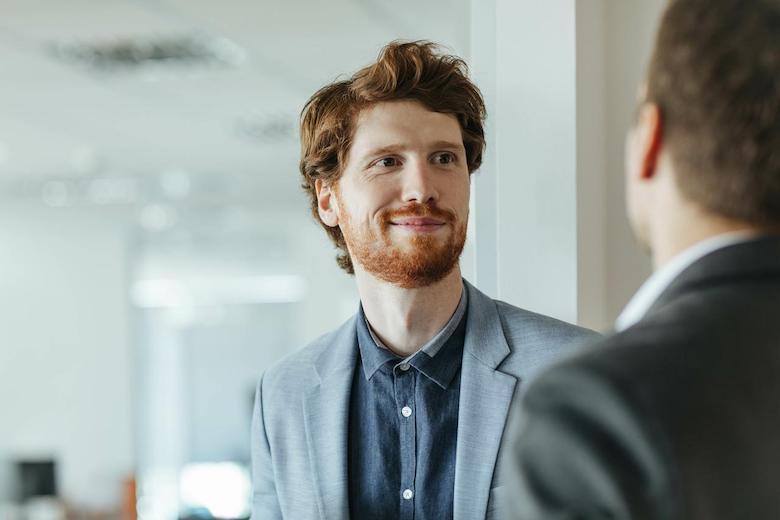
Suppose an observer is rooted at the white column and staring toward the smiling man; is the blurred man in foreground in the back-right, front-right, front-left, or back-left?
front-left

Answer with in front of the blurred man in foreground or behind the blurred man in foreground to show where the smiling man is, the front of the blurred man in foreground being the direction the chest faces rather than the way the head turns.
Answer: in front

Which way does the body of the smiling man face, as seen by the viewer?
toward the camera

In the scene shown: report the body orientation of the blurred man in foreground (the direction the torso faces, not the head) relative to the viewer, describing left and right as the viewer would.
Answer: facing away from the viewer and to the left of the viewer

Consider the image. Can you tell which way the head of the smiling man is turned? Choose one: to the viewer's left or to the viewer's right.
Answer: to the viewer's right

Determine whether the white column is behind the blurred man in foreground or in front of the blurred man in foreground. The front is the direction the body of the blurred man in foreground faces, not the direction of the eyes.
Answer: in front

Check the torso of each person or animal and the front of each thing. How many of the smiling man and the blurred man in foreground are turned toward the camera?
1

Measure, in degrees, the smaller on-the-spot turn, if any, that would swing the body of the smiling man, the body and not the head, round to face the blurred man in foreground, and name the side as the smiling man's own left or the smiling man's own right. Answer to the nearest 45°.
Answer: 0° — they already face them

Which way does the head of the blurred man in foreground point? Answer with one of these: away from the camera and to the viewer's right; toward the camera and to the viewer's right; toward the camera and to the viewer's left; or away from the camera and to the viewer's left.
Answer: away from the camera and to the viewer's left
